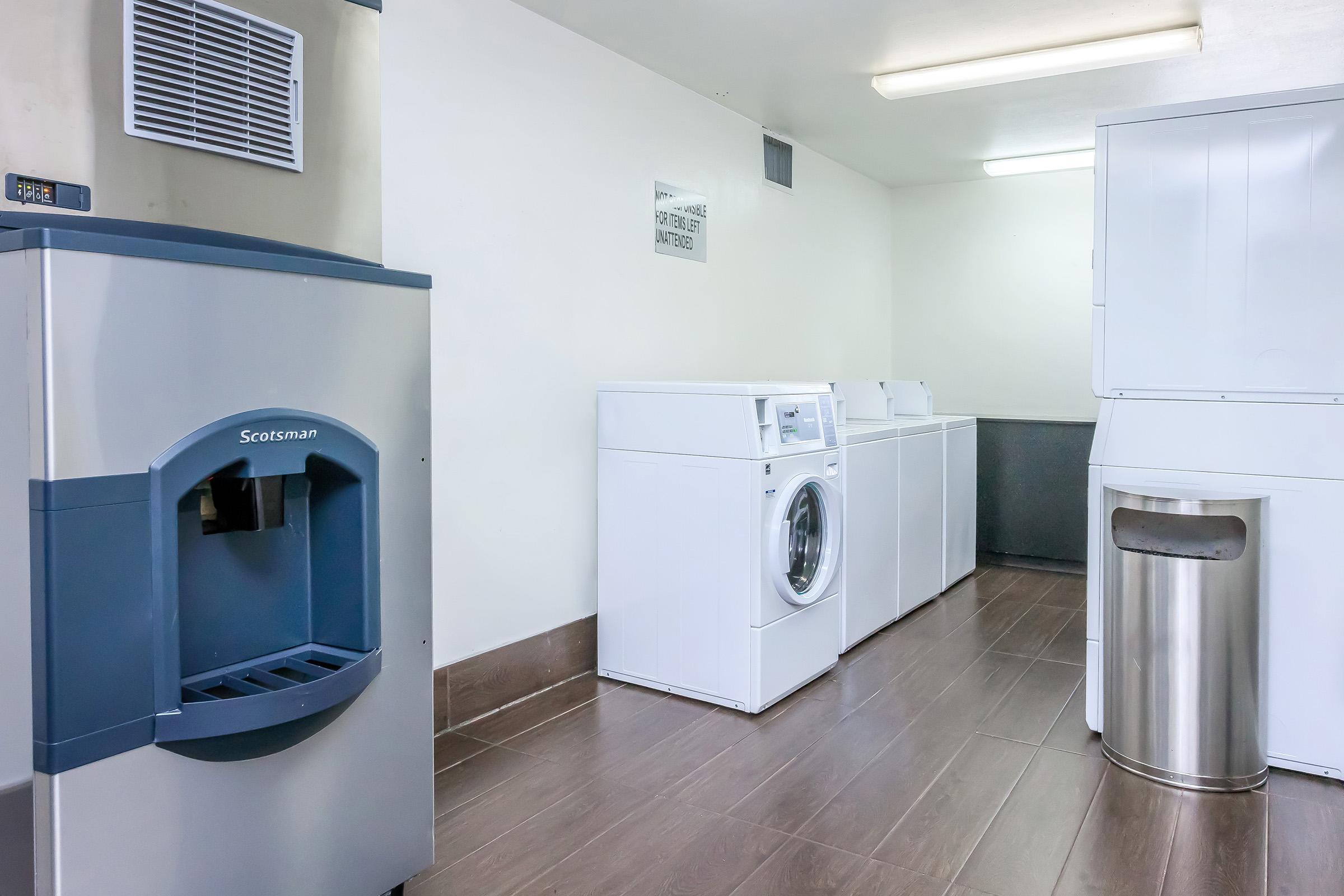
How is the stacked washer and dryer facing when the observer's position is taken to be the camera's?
facing to the left of the viewer

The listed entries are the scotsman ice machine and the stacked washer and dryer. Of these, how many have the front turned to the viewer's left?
1

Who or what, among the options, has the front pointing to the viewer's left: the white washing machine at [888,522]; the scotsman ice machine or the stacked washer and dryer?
the stacked washer and dryer

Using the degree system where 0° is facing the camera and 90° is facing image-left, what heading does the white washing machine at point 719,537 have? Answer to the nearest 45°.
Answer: approximately 315°

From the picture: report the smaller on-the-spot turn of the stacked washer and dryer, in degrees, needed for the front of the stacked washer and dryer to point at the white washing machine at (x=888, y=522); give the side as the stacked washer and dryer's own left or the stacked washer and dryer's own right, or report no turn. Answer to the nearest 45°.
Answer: approximately 45° to the stacked washer and dryer's own right

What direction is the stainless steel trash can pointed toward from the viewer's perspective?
toward the camera

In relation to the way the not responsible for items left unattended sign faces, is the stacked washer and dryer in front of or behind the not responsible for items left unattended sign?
in front

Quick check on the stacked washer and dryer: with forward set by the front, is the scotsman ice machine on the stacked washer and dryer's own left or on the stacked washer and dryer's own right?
on the stacked washer and dryer's own left

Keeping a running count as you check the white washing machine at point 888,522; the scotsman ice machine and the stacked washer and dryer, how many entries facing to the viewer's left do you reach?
1

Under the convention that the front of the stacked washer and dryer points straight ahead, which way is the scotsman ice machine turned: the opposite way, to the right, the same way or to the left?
the opposite way

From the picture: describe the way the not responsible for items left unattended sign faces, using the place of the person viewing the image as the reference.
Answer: facing the viewer and to the right of the viewer

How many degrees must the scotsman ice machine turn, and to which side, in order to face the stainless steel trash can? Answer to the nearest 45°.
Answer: approximately 45° to its left

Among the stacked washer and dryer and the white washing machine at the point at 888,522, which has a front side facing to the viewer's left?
the stacked washer and dryer

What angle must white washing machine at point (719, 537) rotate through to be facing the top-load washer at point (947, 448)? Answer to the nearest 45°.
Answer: approximately 90° to its left

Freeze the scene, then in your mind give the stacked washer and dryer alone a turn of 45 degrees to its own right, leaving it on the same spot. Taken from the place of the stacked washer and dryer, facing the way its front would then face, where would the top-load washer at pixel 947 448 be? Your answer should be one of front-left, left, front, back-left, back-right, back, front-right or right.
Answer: front
